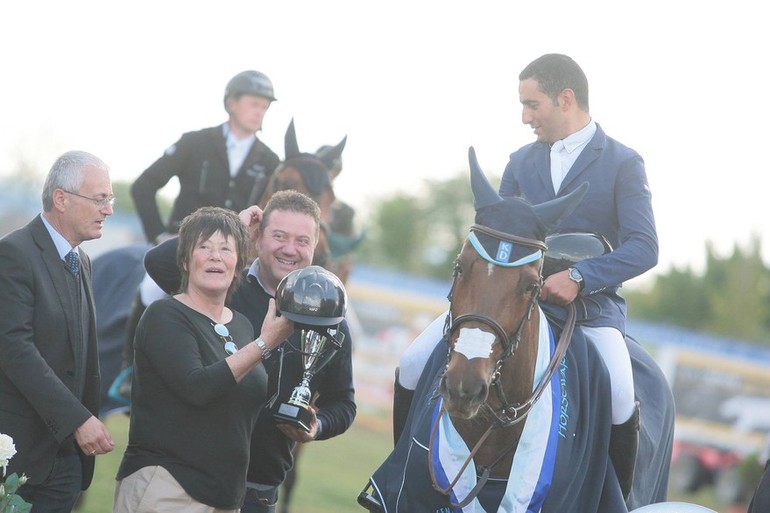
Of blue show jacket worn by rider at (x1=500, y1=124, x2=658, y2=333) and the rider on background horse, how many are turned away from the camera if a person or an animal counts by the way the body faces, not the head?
0

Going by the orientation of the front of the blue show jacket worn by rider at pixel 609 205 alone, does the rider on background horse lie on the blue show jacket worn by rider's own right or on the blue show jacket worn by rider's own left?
on the blue show jacket worn by rider's own right

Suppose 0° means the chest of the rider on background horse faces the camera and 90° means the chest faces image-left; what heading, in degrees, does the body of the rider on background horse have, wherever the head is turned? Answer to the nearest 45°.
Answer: approximately 315°

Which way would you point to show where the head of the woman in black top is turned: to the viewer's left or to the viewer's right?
to the viewer's right

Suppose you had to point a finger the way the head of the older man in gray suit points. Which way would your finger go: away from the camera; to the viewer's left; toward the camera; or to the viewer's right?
to the viewer's right

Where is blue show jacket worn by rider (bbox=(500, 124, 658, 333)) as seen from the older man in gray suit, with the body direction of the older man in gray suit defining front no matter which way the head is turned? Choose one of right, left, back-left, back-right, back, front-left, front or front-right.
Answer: front-left

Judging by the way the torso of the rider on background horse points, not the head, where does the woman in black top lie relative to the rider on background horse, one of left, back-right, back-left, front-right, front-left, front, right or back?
front-right

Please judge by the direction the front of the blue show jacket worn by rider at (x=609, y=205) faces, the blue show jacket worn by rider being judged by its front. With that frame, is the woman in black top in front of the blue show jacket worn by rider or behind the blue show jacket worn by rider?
in front

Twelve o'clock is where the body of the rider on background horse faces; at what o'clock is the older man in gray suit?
The older man in gray suit is roughly at 2 o'clock from the rider on background horse.

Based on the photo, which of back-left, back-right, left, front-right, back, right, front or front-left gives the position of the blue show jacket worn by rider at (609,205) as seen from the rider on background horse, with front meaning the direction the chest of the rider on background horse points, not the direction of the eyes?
front

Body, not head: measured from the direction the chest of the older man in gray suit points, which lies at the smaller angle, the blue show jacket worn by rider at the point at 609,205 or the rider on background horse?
the blue show jacket worn by rider

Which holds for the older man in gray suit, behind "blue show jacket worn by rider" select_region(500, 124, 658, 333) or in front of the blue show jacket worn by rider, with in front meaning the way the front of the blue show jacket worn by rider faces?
in front

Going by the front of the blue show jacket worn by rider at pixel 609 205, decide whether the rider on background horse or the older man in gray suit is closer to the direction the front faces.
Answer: the older man in gray suit

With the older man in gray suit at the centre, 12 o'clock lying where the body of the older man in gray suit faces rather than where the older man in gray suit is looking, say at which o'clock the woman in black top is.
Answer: The woman in black top is roughly at 12 o'clock from the older man in gray suit.

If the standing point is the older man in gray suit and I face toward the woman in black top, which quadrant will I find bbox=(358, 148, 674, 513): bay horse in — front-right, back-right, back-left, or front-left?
front-left

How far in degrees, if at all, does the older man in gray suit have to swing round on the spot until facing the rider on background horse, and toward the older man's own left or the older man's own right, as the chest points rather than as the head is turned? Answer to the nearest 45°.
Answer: approximately 135° to the older man's own left

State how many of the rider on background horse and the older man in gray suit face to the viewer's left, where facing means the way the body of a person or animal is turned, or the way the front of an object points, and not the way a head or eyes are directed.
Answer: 0
